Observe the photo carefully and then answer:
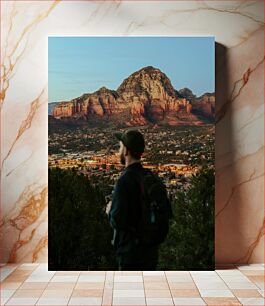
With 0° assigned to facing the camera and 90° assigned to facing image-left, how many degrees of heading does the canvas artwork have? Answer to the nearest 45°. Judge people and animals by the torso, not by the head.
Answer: approximately 0°
